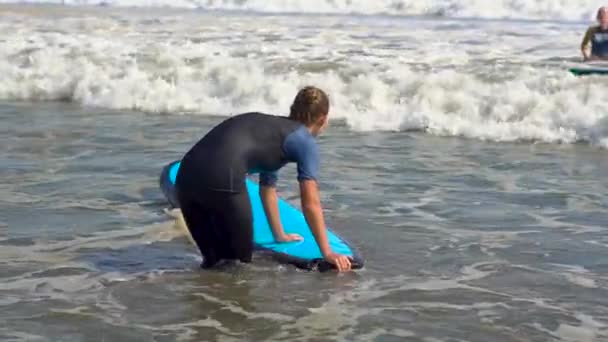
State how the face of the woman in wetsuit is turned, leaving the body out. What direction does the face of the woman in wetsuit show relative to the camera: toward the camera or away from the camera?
away from the camera

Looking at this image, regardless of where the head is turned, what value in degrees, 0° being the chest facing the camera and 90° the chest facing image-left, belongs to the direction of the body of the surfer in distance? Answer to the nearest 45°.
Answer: approximately 0°

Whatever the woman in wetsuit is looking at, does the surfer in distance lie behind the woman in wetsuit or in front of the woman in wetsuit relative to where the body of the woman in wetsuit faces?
in front

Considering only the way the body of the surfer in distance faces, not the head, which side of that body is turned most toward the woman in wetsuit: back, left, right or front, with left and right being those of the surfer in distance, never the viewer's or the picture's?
front

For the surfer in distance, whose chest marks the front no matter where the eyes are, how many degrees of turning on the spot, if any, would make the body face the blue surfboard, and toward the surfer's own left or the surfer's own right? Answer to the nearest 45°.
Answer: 0° — they already face it

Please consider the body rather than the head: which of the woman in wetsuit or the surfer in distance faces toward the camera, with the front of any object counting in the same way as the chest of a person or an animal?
the surfer in distance

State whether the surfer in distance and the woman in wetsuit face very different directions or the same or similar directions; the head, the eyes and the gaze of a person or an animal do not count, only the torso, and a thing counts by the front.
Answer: very different directions

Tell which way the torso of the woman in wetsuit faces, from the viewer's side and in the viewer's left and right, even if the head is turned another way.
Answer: facing away from the viewer and to the right of the viewer

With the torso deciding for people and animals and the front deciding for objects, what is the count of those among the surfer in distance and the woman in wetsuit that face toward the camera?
1
